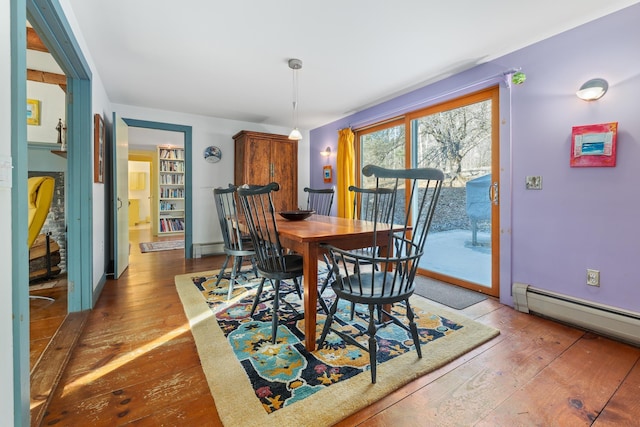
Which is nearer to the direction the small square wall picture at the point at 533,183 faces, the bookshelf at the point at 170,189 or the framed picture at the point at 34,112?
the framed picture

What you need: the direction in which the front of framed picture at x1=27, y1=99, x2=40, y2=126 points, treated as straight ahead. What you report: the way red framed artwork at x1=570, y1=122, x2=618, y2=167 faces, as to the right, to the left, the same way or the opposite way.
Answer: to the right

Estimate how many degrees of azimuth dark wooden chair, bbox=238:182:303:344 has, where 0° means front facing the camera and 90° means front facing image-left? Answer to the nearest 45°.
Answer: approximately 225°

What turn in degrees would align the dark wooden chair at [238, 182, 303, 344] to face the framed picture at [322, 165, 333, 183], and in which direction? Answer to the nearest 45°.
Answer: approximately 45° to its left

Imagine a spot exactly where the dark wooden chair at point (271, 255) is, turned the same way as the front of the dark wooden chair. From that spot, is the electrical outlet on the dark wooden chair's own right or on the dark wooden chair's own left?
on the dark wooden chair's own right

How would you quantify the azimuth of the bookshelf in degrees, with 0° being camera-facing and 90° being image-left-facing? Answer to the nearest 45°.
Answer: approximately 0°
